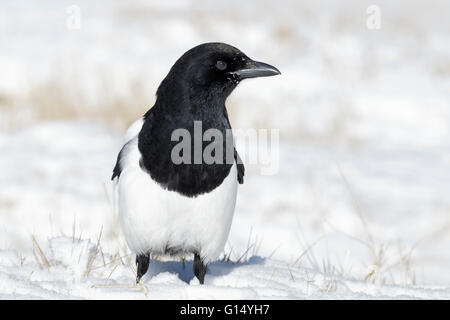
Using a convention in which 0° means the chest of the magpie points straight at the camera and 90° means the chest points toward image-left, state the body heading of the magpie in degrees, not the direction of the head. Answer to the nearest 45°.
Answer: approximately 0°
